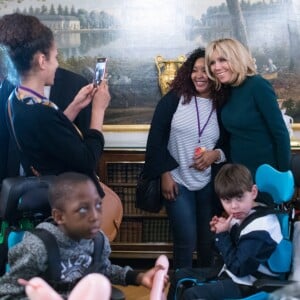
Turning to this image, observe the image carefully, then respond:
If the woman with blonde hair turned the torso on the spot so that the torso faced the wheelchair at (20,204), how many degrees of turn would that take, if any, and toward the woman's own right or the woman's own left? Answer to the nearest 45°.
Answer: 0° — they already face it

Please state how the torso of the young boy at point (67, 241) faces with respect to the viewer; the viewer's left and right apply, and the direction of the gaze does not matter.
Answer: facing the viewer and to the right of the viewer

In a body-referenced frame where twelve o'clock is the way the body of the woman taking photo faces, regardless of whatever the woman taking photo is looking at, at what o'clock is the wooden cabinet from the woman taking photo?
The wooden cabinet is roughly at 11 o'clock from the woman taking photo.

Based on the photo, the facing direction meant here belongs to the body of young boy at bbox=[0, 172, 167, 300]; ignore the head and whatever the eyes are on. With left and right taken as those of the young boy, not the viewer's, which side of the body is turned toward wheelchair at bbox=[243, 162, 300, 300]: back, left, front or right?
left

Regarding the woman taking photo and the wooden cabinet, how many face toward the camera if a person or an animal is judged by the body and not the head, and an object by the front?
1

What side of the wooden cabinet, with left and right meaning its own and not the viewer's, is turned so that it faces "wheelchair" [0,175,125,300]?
front

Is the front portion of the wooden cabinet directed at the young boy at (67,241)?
yes

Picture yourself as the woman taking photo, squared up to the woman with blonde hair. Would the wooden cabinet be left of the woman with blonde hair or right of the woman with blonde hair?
left

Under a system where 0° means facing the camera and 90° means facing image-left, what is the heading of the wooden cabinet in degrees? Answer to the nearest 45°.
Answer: approximately 0°

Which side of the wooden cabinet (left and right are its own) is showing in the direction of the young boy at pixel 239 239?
front

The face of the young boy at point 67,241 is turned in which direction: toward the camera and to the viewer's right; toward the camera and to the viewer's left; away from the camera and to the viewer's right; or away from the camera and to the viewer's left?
toward the camera and to the viewer's right

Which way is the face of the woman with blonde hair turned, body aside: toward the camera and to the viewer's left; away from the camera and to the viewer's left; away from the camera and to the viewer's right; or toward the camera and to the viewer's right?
toward the camera and to the viewer's left

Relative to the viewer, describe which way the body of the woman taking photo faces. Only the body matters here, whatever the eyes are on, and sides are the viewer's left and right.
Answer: facing away from the viewer and to the right of the viewer
